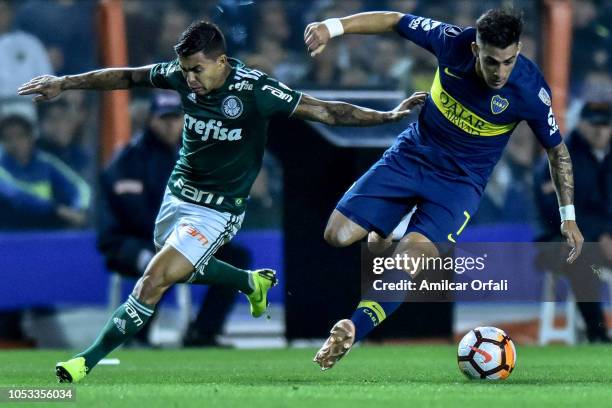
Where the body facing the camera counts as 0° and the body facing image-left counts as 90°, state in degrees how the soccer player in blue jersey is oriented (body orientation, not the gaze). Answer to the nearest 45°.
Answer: approximately 0°

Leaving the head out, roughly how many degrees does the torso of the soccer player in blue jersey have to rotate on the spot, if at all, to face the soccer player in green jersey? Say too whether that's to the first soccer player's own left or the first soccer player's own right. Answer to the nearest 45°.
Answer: approximately 90° to the first soccer player's own right
